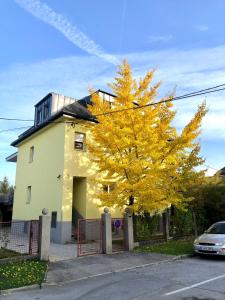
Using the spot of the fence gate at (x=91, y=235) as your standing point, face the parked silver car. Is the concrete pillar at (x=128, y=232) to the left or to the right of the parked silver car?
left

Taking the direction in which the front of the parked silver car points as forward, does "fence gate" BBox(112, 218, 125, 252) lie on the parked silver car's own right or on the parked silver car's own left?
on the parked silver car's own right

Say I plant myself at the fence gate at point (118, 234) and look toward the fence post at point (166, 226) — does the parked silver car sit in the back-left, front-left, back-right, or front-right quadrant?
front-right

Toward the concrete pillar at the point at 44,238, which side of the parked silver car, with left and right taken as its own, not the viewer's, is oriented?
front

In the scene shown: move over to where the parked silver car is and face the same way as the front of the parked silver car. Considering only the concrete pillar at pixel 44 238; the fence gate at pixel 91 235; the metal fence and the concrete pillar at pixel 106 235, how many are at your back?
0

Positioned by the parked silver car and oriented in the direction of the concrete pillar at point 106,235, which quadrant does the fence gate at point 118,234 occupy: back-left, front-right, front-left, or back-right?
front-right

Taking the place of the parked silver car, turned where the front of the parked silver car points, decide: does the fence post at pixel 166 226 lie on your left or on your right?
on your right

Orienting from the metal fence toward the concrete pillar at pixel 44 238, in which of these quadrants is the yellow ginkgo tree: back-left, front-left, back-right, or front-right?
front-left

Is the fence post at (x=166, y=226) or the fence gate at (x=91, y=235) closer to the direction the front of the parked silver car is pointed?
the fence gate

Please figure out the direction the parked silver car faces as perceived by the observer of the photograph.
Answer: facing the viewer and to the left of the viewer

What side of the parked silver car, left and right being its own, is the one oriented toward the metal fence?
front

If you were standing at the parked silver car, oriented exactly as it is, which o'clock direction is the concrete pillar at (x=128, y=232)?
The concrete pillar is roughly at 2 o'clock from the parked silver car.

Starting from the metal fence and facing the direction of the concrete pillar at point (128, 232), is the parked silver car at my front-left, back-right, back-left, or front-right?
front-right

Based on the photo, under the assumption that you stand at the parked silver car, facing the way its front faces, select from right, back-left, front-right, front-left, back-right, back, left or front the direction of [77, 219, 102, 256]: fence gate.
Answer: front-right

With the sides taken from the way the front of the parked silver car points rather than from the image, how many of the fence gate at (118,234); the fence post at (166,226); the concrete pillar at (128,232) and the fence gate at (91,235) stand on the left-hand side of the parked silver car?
0

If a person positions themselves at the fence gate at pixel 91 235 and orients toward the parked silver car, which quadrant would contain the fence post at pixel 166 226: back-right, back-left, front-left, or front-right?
front-left
